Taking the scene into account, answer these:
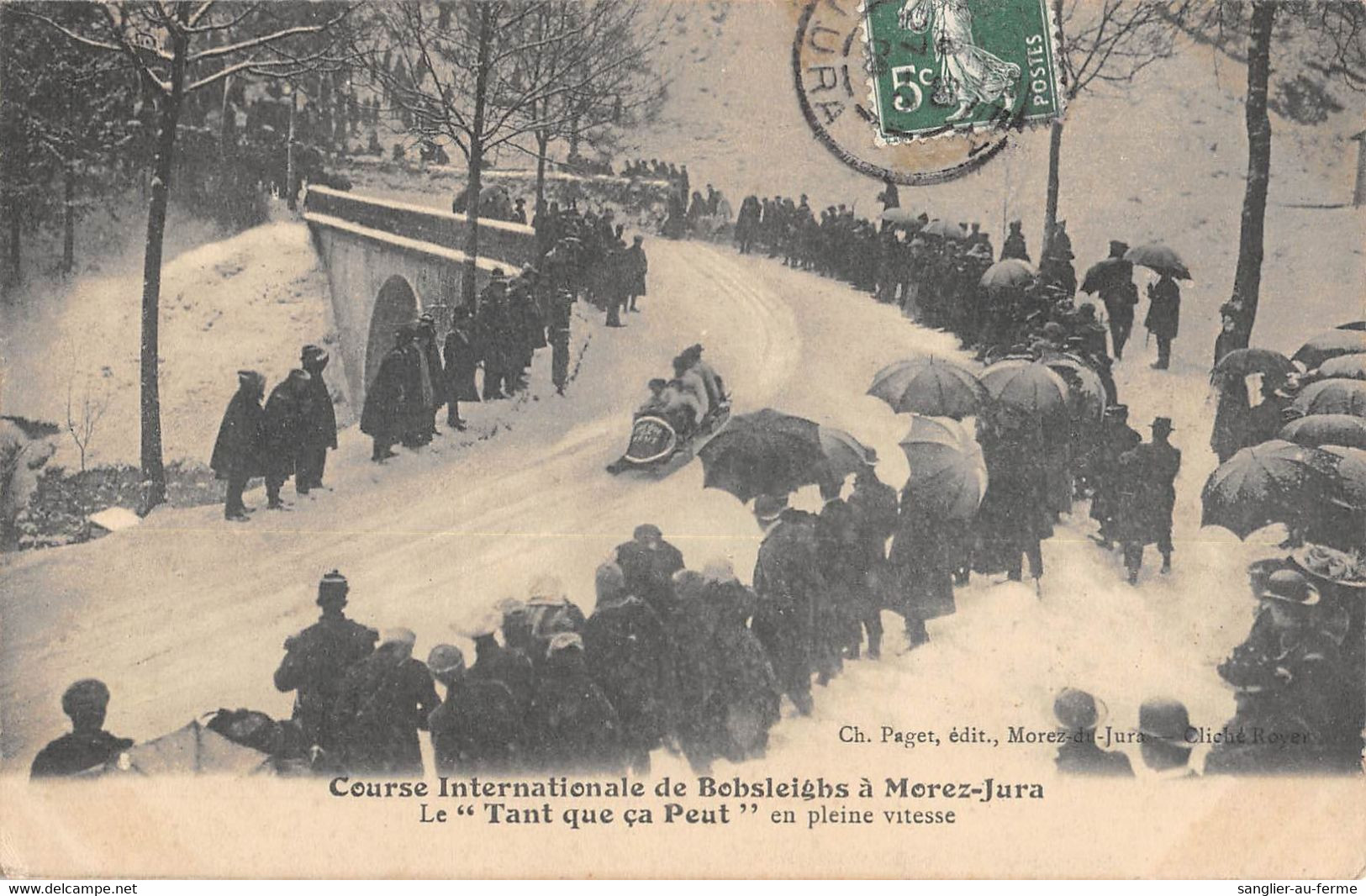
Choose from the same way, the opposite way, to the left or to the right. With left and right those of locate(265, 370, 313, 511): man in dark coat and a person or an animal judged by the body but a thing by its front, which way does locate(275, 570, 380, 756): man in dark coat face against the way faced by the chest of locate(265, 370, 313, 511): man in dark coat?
to the left

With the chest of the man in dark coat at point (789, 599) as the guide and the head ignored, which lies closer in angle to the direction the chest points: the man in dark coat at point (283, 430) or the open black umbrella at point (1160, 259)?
the man in dark coat

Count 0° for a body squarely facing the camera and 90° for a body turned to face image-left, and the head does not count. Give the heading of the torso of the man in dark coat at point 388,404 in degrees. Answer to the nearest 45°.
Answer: approximately 270°

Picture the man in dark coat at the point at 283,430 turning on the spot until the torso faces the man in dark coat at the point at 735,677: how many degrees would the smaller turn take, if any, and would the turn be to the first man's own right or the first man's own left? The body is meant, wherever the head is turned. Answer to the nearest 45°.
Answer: approximately 45° to the first man's own right

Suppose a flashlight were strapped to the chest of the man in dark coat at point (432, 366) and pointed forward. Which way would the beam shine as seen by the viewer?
to the viewer's right

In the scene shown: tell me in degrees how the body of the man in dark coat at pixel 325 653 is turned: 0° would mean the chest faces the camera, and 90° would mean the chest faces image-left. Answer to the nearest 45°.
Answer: approximately 180°

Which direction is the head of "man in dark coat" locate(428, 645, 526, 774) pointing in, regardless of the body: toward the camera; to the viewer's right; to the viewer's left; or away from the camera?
away from the camera

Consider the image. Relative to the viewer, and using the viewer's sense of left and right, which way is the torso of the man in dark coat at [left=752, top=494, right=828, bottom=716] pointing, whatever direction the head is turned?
facing away from the viewer and to the left of the viewer

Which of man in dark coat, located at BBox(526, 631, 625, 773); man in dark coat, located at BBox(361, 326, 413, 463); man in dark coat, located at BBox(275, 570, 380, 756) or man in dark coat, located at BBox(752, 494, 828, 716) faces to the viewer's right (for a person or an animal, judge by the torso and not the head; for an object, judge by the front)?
man in dark coat, located at BBox(361, 326, 413, 463)

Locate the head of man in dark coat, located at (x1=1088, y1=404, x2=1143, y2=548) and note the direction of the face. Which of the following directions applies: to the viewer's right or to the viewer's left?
to the viewer's left

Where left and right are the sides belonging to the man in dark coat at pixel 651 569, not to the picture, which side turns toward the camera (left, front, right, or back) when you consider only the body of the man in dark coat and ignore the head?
back

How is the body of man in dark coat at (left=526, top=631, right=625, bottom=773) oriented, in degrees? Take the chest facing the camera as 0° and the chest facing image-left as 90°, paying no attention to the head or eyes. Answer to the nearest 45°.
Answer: approximately 180°

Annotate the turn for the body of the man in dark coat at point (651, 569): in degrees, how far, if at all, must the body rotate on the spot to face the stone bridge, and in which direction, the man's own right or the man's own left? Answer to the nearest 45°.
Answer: approximately 45° to the man's own left
